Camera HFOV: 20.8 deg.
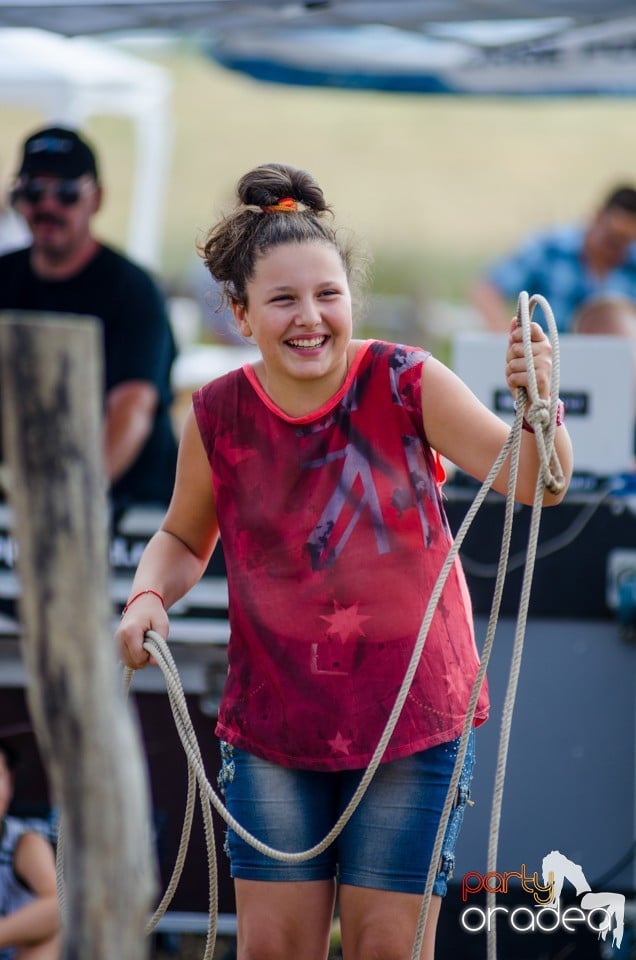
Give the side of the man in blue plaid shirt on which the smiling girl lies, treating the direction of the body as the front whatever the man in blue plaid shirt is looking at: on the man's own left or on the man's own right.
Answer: on the man's own right

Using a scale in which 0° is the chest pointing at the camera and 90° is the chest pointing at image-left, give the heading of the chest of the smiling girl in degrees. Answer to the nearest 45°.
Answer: approximately 0°

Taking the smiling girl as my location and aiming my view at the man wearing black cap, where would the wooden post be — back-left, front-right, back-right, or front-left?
back-left

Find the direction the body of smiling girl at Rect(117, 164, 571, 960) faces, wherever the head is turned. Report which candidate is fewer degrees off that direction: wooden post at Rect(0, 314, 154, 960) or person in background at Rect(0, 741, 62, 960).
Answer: the wooden post

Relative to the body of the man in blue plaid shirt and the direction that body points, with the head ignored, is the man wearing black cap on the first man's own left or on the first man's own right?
on the first man's own right

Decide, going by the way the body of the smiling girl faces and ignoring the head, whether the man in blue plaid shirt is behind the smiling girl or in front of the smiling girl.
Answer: behind

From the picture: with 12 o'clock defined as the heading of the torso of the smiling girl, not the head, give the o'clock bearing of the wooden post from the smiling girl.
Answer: The wooden post is roughly at 1 o'clock from the smiling girl.

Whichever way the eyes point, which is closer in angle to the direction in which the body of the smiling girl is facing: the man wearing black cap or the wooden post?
the wooden post

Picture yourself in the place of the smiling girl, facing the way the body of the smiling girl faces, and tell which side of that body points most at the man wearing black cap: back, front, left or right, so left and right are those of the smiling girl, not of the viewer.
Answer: back
